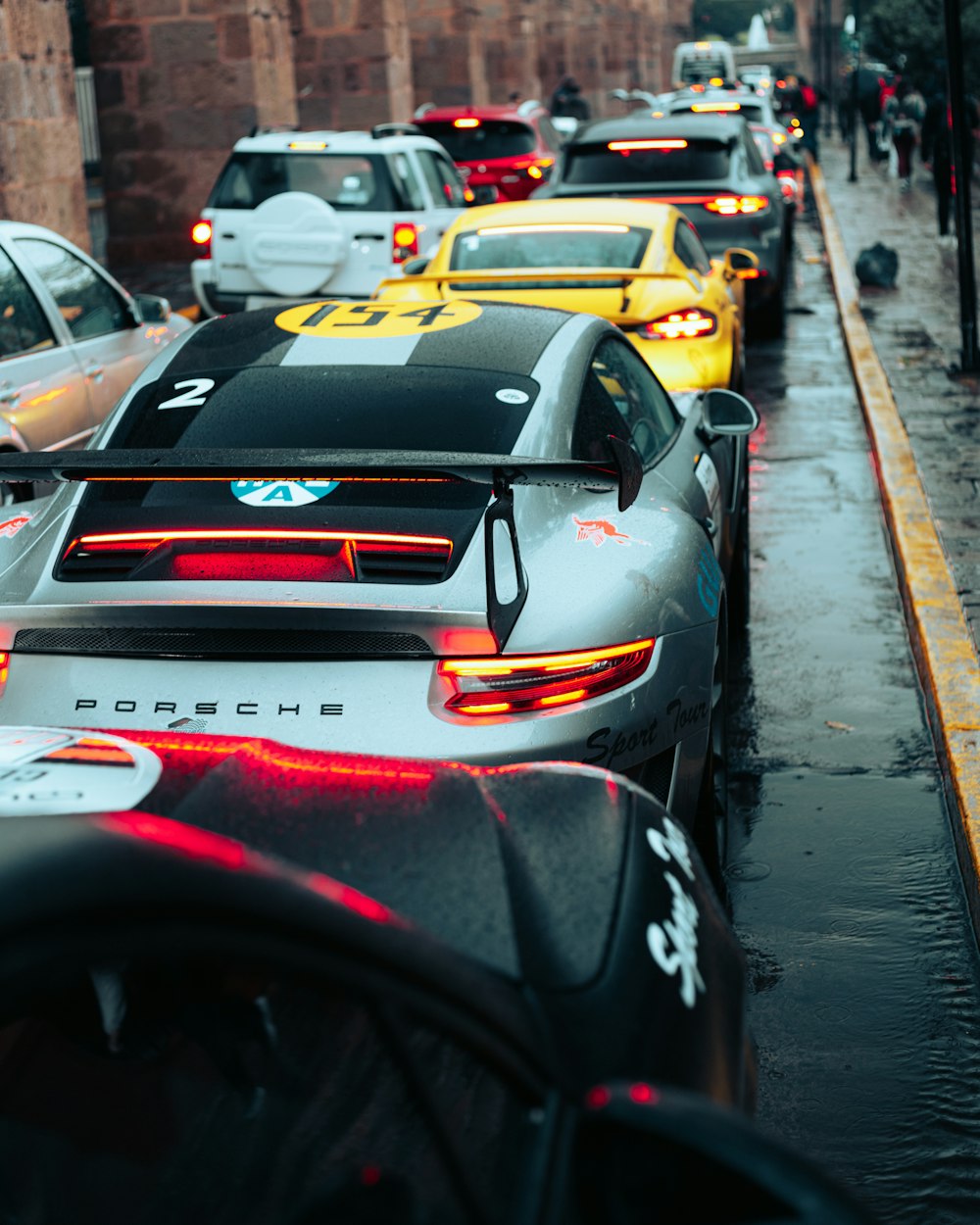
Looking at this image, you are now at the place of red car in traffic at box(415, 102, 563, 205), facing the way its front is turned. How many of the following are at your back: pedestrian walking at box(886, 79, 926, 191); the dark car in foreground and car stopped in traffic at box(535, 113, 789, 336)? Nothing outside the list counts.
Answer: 2

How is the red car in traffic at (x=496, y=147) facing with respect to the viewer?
away from the camera

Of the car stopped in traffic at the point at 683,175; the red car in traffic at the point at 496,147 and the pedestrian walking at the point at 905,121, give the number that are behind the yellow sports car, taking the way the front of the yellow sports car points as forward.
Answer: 0

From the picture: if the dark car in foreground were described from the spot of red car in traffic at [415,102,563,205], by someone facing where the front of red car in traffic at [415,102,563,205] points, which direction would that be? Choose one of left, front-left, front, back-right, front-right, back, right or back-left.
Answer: back

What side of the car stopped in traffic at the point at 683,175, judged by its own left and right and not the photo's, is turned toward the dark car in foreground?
back

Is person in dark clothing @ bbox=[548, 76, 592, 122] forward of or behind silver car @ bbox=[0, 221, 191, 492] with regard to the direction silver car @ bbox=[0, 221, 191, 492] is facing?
forward

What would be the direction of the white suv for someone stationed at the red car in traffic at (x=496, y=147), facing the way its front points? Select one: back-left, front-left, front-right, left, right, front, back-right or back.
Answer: back

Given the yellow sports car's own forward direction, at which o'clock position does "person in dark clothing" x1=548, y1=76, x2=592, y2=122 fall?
The person in dark clothing is roughly at 12 o'clock from the yellow sports car.

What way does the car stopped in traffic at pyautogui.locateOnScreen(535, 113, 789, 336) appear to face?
away from the camera

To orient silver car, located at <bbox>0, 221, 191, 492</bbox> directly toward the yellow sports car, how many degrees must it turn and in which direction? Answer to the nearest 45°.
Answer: approximately 45° to its right

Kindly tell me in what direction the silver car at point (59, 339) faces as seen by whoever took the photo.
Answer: facing away from the viewer and to the right of the viewer

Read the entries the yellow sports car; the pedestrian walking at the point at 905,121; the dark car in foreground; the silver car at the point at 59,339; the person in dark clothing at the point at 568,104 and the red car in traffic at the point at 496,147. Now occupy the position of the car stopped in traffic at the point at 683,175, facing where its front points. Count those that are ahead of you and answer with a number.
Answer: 3

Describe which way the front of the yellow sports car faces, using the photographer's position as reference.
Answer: facing away from the viewer

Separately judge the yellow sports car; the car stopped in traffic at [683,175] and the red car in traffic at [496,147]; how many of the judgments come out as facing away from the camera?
3

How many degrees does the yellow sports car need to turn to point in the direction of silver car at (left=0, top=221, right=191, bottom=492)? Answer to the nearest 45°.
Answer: approximately 135° to its left

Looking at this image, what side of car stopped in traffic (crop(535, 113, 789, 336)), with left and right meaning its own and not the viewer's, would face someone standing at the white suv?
left

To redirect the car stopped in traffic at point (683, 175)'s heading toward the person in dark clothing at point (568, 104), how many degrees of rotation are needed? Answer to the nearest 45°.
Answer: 0° — it already faces them

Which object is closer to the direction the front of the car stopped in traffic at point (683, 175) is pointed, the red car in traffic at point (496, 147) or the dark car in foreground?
the red car in traffic

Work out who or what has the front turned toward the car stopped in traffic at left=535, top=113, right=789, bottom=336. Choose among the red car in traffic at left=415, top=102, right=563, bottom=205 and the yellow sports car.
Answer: the yellow sports car
